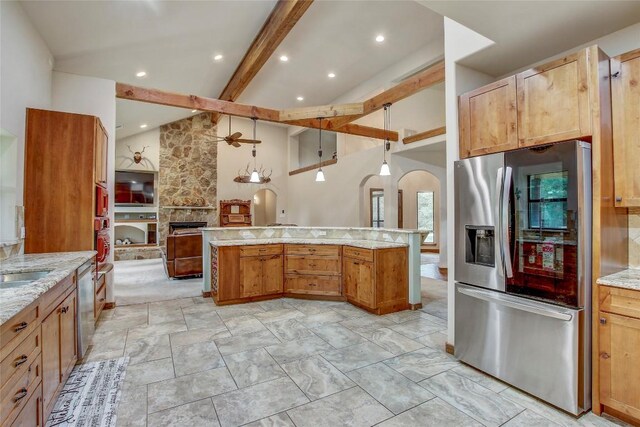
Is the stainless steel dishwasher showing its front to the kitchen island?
yes

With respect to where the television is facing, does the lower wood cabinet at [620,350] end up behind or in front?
in front

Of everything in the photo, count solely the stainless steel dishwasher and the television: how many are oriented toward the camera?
1

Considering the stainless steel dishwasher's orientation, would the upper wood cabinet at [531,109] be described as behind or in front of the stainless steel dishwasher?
in front

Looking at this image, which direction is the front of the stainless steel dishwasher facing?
to the viewer's right

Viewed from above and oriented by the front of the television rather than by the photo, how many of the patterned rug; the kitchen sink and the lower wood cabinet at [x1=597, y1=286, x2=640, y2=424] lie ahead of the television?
3

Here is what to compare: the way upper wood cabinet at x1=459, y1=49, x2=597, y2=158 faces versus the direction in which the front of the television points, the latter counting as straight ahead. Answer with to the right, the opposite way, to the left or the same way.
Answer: to the right

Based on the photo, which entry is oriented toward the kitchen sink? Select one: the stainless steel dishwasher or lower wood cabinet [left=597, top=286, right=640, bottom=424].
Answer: the lower wood cabinet

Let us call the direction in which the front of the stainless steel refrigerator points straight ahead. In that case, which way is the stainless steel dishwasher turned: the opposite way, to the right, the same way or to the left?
the opposite way

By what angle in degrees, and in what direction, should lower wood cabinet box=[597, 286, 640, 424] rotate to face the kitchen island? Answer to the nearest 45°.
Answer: approximately 45° to its right

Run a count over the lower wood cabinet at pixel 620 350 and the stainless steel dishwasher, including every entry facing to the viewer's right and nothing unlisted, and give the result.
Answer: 1

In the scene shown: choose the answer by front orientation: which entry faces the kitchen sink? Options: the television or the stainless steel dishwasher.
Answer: the television

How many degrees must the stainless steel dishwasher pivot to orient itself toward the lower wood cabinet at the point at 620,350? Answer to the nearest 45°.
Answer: approximately 45° to its right

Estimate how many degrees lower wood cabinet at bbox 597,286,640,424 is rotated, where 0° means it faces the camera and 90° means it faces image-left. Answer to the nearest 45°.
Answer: approximately 45°
